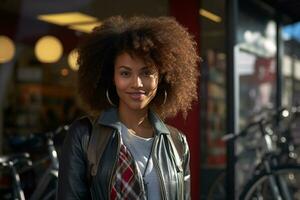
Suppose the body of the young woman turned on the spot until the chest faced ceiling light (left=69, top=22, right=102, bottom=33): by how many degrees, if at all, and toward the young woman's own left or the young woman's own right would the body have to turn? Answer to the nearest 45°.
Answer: approximately 180°

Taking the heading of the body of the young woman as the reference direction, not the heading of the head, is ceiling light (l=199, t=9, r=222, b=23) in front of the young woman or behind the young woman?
behind

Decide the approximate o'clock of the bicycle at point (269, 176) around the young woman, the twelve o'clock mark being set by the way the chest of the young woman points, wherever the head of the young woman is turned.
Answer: The bicycle is roughly at 7 o'clock from the young woman.

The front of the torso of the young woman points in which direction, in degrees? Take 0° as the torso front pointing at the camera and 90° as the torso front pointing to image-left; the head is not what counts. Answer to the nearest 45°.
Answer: approximately 0°

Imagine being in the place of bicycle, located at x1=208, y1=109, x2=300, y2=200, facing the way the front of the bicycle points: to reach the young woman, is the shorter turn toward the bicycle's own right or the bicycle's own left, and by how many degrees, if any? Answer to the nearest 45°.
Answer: approximately 45° to the bicycle's own right

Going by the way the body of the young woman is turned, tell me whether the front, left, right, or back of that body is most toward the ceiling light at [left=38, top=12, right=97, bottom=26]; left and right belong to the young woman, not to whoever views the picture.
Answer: back

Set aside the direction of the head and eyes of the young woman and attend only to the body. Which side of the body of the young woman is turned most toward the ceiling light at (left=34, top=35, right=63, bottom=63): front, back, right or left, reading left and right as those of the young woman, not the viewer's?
back
